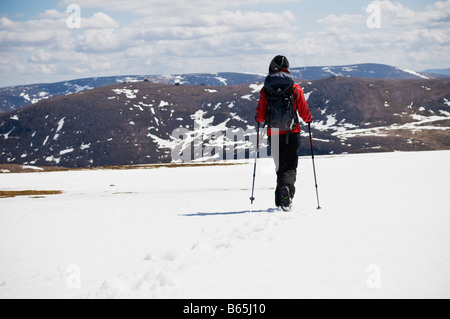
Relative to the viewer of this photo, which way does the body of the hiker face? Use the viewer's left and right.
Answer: facing away from the viewer
